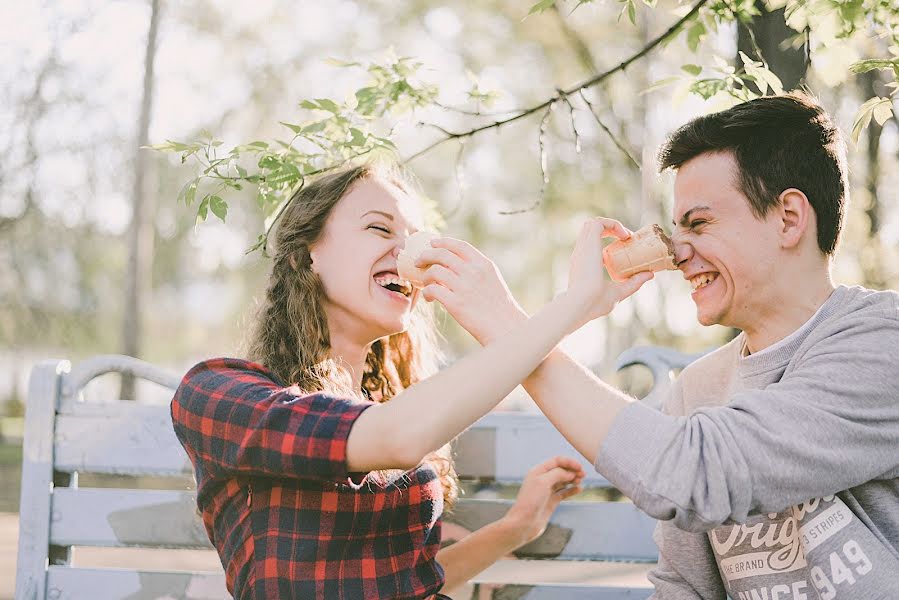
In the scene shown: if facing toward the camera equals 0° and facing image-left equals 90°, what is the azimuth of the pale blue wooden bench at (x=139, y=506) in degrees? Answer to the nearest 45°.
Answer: approximately 0°

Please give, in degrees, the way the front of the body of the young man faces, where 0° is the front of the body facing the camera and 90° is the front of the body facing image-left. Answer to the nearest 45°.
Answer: approximately 45°

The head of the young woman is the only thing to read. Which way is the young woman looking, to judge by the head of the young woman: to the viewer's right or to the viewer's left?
to the viewer's right
